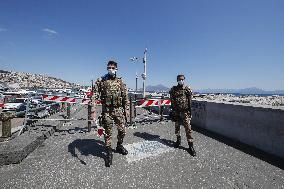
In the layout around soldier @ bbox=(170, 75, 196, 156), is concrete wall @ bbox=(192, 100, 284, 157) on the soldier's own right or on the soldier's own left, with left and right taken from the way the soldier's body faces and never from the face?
on the soldier's own left

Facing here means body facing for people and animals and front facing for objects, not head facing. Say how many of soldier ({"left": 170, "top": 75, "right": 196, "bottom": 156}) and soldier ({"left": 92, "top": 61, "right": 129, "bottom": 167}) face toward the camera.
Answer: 2

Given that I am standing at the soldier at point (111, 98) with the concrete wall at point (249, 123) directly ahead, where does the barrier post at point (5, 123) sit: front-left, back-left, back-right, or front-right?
back-left

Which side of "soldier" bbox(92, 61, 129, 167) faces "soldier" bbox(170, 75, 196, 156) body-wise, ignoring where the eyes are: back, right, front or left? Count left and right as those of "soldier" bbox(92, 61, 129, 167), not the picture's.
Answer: left

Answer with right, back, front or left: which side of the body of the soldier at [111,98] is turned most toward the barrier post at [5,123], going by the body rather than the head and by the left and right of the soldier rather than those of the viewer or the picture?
right

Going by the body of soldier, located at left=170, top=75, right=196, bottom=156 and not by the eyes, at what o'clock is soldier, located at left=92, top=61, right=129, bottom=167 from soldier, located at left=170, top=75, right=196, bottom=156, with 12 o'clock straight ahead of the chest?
soldier, located at left=92, top=61, right=129, bottom=167 is roughly at 2 o'clock from soldier, located at left=170, top=75, right=196, bottom=156.

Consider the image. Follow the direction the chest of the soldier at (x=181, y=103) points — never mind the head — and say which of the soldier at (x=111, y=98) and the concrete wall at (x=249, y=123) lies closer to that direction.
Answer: the soldier

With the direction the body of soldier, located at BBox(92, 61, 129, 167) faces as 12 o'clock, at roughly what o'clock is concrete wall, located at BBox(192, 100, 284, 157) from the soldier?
The concrete wall is roughly at 9 o'clock from the soldier.

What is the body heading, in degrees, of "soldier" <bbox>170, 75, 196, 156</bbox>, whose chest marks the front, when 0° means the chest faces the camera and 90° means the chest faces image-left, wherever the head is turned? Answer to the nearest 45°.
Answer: approximately 0°
